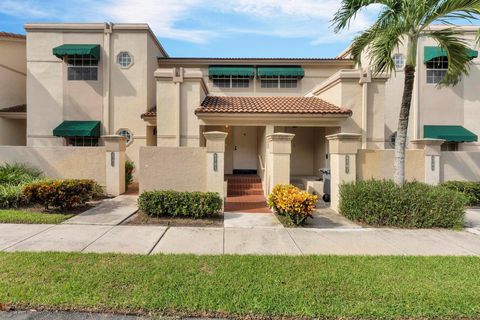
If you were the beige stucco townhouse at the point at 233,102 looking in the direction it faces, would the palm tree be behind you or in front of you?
in front

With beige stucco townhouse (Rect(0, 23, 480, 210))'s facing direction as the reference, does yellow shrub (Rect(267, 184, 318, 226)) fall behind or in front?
in front

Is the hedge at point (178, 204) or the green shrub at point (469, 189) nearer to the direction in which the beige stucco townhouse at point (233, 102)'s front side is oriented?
the hedge

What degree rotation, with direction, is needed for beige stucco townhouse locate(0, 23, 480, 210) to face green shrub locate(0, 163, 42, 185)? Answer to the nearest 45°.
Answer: approximately 45° to its right

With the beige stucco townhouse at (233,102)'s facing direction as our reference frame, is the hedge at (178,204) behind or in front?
in front

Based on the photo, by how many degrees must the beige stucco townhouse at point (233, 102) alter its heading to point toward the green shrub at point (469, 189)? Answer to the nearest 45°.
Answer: approximately 45° to its left

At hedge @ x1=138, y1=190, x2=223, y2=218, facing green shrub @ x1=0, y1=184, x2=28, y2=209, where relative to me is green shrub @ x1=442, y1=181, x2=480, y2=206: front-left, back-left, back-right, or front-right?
back-right

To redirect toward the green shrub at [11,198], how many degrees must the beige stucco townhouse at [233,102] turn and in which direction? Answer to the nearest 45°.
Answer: approximately 45° to its right

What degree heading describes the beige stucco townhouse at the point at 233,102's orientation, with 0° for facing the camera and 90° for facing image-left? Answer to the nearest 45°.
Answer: approximately 0°
